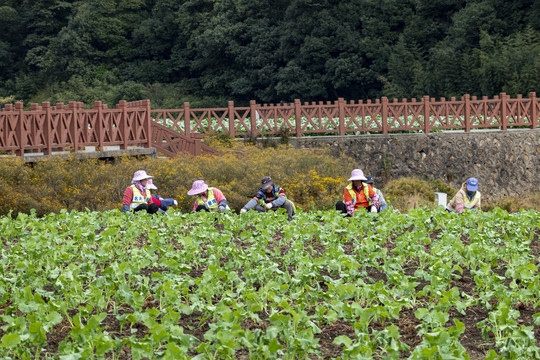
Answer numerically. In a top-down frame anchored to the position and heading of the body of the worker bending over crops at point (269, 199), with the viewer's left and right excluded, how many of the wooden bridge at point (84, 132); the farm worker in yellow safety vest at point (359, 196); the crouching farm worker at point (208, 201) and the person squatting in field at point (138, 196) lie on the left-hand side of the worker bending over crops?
1

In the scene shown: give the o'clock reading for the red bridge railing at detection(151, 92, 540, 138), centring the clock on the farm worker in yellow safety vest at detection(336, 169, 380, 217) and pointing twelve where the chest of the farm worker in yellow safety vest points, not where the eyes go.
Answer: The red bridge railing is roughly at 6 o'clock from the farm worker in yellow safety vest.

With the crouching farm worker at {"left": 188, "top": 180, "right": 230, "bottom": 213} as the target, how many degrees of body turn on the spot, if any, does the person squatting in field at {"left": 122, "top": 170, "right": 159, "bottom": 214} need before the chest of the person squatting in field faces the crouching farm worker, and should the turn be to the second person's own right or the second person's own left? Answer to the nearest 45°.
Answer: approximately 45° to the second person's own left

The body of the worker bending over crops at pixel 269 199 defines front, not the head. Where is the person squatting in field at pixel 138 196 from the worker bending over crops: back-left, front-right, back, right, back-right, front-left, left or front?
right

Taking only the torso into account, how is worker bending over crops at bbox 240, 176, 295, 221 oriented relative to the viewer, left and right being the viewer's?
facing the viewer

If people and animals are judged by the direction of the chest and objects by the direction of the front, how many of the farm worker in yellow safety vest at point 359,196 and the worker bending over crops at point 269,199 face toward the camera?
2

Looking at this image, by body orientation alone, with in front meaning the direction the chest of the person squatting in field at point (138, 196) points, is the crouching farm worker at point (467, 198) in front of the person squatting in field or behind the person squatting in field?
in front

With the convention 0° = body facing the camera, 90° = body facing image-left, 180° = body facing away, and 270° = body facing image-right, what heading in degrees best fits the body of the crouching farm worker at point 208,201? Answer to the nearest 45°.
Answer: approximately 45°

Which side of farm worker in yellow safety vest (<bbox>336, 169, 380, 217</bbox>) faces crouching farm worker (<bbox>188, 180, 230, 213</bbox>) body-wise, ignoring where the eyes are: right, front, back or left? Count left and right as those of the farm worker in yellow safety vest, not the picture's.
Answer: right

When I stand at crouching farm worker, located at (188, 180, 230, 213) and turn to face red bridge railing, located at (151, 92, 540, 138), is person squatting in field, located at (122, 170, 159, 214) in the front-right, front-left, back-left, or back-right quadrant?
back-left

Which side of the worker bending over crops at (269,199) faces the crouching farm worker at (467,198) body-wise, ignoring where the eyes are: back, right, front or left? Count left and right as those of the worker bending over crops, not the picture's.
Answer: left

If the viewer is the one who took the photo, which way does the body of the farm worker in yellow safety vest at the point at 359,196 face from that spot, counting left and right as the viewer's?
facing the viewer

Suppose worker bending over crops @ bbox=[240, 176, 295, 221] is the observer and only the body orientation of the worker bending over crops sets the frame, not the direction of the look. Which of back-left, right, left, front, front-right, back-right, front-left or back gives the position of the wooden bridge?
back-right

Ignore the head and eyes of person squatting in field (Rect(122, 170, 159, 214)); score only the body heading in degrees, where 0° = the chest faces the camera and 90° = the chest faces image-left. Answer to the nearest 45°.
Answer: approximately 315°
